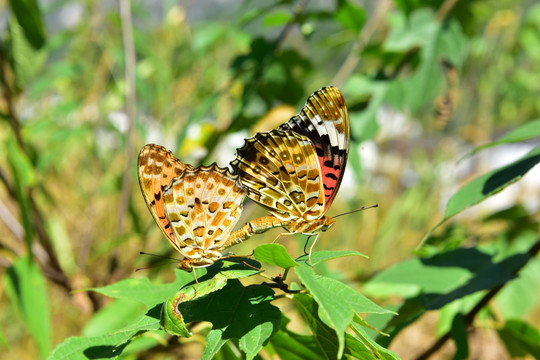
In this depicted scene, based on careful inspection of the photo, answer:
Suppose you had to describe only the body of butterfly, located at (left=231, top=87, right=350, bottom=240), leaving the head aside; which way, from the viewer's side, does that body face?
to the viewer's right

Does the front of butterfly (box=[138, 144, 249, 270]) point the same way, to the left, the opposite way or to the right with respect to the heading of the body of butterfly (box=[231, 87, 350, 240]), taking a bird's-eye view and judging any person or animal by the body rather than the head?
the opposite way

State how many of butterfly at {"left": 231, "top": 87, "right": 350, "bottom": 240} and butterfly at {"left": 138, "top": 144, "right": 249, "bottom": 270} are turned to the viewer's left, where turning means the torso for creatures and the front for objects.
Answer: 1

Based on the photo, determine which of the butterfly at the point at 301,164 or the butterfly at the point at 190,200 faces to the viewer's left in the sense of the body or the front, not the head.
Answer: the butterfly at the point at 190,200

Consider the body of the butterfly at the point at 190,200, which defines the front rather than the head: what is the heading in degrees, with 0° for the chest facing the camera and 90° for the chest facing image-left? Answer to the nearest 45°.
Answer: approximately 90°
